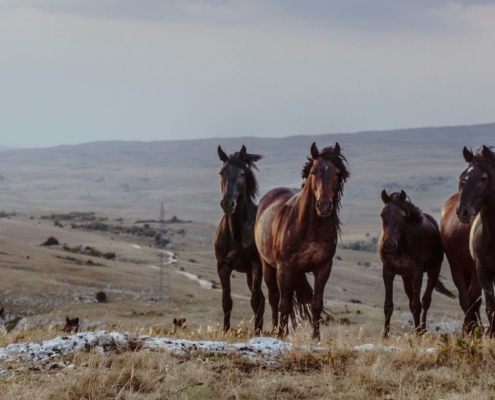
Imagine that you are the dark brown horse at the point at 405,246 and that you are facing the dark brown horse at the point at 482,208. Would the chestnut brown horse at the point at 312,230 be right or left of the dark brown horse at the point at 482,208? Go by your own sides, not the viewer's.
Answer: right

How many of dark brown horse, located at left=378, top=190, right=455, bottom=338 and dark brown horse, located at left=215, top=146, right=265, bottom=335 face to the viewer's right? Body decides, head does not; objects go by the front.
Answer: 0

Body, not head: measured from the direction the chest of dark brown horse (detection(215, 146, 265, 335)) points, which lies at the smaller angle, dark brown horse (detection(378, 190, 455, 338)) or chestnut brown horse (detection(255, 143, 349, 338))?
the chestnut brown horse

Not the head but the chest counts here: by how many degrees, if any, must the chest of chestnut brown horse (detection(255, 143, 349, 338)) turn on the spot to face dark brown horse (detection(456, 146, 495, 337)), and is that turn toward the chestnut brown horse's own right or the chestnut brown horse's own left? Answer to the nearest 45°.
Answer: approximately 45° to the chestnut brown horse's own left

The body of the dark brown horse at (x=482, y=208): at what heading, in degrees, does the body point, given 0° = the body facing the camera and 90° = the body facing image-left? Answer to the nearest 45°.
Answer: approximately 45°

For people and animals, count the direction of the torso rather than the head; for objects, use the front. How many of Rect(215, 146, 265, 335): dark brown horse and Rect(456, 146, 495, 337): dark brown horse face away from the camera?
0

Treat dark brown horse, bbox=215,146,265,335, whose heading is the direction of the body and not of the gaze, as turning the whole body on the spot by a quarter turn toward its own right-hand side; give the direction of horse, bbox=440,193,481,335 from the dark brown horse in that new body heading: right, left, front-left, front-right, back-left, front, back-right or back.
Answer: back

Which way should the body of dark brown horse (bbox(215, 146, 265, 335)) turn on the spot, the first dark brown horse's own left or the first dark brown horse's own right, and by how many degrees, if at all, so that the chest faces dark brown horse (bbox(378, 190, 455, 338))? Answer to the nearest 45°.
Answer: approximately 90° to the first dark brown horse's own left

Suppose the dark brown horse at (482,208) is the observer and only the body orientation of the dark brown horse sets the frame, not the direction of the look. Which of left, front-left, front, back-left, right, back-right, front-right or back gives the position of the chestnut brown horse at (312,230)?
front-right

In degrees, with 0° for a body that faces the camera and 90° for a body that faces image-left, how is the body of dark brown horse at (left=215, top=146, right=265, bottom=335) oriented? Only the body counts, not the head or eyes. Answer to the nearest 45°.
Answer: approximately 0°

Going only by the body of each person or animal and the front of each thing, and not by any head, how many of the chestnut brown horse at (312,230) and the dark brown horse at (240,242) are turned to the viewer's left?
0

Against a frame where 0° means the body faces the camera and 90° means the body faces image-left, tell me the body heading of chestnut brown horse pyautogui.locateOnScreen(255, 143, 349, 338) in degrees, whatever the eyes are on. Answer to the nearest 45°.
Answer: approximately 315°

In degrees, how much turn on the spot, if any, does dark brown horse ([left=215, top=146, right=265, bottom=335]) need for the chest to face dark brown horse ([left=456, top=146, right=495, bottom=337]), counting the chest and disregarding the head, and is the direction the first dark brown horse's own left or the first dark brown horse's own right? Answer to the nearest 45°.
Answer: approximately 45° to the first dark brown horse's own left

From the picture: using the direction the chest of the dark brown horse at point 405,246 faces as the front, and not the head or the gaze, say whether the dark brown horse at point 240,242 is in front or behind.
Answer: in front

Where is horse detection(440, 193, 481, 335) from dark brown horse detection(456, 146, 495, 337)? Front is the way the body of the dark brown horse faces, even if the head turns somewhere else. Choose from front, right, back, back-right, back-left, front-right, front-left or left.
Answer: back-right
